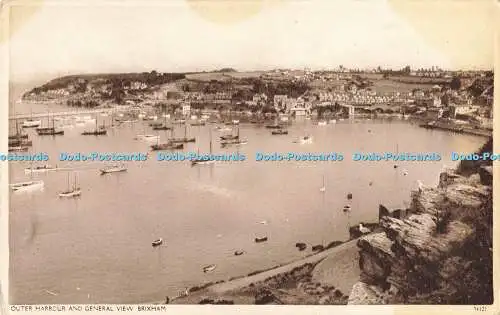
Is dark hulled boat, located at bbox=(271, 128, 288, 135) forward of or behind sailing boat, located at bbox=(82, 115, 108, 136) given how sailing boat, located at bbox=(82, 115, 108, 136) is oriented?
behind

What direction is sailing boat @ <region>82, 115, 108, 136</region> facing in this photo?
to the viewer's left
